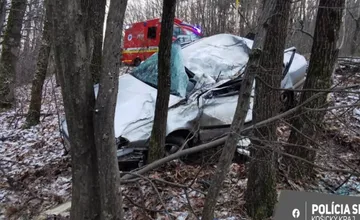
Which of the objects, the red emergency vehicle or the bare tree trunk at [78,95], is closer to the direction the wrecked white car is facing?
the bare tree trunk

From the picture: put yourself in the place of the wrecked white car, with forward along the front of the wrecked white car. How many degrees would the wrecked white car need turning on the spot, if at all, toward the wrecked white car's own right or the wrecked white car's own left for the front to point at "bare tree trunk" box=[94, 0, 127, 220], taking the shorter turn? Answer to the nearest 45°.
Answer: approximately 45° to the wrecked white car's own left

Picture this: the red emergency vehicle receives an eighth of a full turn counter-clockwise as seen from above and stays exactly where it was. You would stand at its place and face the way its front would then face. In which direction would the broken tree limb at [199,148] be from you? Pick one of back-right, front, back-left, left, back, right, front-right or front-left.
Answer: back-right

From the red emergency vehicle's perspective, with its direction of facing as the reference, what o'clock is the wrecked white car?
The wrecked white car is roughly at 3 o'clock from the red emergency vehicle.

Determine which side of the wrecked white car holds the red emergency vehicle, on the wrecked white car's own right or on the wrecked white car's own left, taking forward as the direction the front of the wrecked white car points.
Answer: on the wrecked white car's own right

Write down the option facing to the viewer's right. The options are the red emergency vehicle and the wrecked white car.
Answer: the red emergency vehicle

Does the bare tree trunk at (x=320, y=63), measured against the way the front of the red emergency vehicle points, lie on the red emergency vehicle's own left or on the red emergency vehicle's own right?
on the red emergency vehicle's own right

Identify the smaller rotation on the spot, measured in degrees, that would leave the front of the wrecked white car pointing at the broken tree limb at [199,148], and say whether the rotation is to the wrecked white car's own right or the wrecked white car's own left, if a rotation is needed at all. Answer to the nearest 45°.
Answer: approximately 45° to the wrecked white car's own left

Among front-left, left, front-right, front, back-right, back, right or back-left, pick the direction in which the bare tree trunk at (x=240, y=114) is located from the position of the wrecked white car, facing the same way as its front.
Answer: front-left

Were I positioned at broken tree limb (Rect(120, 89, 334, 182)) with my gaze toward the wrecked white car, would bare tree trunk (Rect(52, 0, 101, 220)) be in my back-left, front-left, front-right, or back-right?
back-left

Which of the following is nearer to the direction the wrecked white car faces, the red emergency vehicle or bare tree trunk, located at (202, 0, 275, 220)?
the bare tree trunk

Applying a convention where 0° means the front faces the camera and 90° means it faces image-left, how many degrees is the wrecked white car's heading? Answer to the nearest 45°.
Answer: approximately 45°

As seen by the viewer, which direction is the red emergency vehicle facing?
to the viewer's right

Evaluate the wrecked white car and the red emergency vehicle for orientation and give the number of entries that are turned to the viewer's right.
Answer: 1

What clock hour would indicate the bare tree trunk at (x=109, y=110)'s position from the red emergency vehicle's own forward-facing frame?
The bare tree trunk is roughly at 3 o'clock from the red emergency vehicle.

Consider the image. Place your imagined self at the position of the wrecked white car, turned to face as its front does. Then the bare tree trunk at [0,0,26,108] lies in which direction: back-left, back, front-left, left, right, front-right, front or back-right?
right

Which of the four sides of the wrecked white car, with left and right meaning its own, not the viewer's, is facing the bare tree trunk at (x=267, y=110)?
left
